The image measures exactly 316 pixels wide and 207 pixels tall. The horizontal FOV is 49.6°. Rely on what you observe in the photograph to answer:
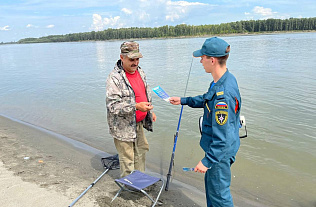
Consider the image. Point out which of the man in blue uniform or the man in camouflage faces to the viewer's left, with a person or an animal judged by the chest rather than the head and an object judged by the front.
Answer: the man in blue uniform

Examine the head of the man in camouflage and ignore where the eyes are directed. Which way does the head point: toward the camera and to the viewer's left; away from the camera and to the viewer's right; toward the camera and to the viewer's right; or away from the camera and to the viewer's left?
toward the camera and to the viewer's right

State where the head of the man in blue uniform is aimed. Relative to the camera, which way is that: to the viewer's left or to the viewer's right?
to the viewer's left

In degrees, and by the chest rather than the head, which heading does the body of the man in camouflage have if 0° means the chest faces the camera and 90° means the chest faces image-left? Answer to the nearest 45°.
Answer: approximately 315°

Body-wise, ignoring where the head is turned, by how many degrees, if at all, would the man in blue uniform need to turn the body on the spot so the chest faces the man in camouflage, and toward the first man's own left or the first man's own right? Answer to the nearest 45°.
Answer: approximately 45° to the first man's own right

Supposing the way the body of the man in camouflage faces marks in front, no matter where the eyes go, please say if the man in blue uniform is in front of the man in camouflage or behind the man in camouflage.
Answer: in front

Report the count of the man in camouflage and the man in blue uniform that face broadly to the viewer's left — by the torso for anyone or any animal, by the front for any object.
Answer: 1

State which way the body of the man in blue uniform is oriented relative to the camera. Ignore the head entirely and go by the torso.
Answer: to the viewer's left
